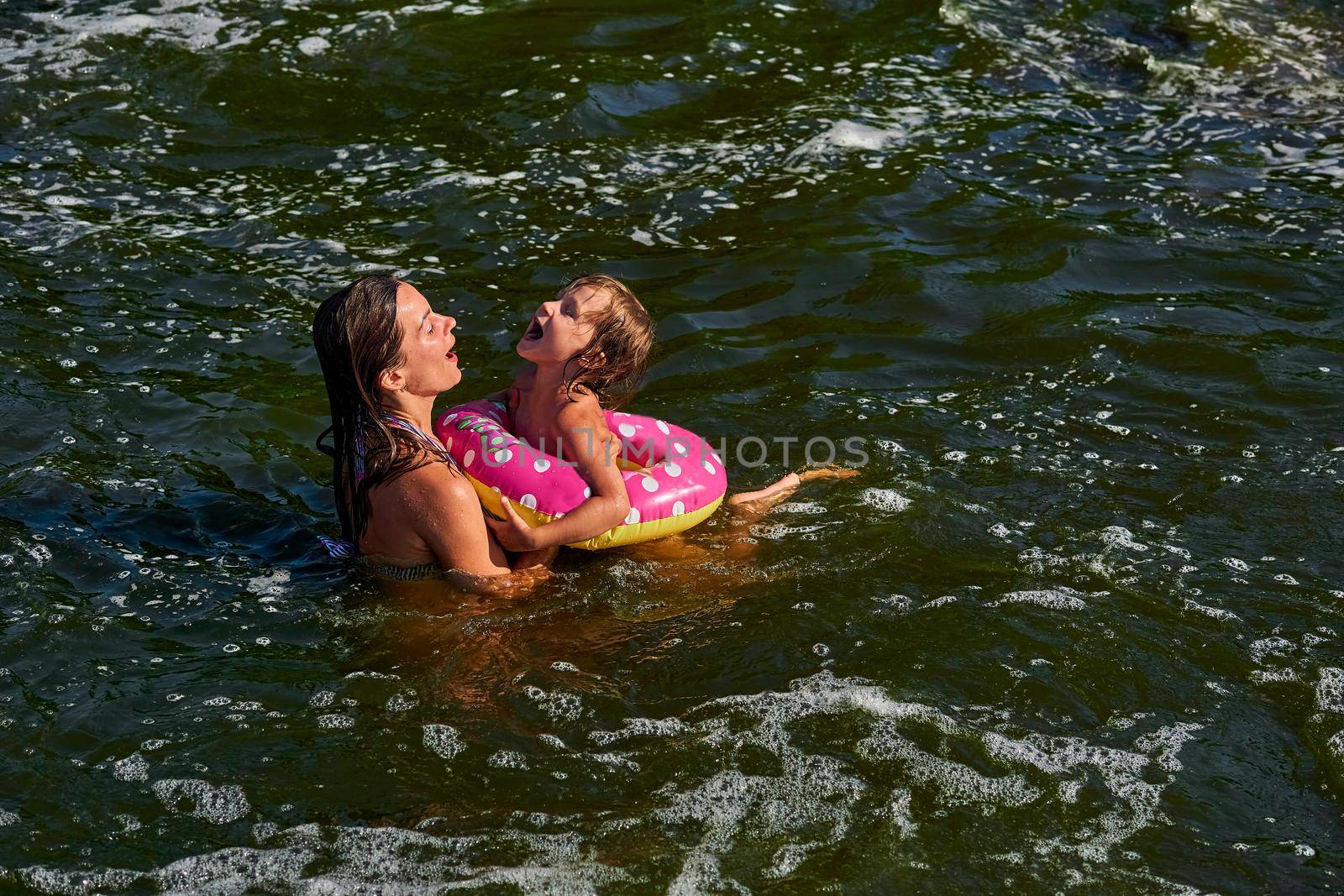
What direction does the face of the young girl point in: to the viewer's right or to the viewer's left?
to the viewer's left

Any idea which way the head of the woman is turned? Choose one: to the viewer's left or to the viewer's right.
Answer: to the viewer's right

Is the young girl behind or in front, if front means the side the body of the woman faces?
in front

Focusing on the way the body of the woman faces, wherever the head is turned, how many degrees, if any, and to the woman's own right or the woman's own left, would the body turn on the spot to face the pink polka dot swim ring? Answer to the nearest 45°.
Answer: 0° — they already face it

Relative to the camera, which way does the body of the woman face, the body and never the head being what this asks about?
to the viewer's right
